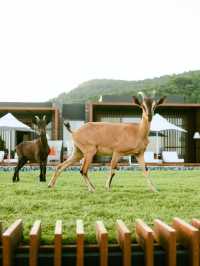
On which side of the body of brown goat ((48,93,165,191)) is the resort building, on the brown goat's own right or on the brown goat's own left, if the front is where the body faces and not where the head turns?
on the brown goat's own left

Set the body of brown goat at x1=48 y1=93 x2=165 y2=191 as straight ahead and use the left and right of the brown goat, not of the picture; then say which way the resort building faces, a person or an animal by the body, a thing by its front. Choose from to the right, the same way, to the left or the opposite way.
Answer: to the right

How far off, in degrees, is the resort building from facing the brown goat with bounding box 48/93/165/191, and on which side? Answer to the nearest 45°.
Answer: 0° — it already faces it

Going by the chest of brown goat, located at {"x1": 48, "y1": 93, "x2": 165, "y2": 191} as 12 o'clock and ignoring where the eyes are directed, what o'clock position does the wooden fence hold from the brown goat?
The wooden fence is roughly at 3 o'clock from the brown goat.

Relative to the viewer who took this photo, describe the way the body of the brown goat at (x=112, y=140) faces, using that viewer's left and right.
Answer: facing to the right of the viewer

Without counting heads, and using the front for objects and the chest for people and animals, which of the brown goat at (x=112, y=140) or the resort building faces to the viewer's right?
the brown goat
